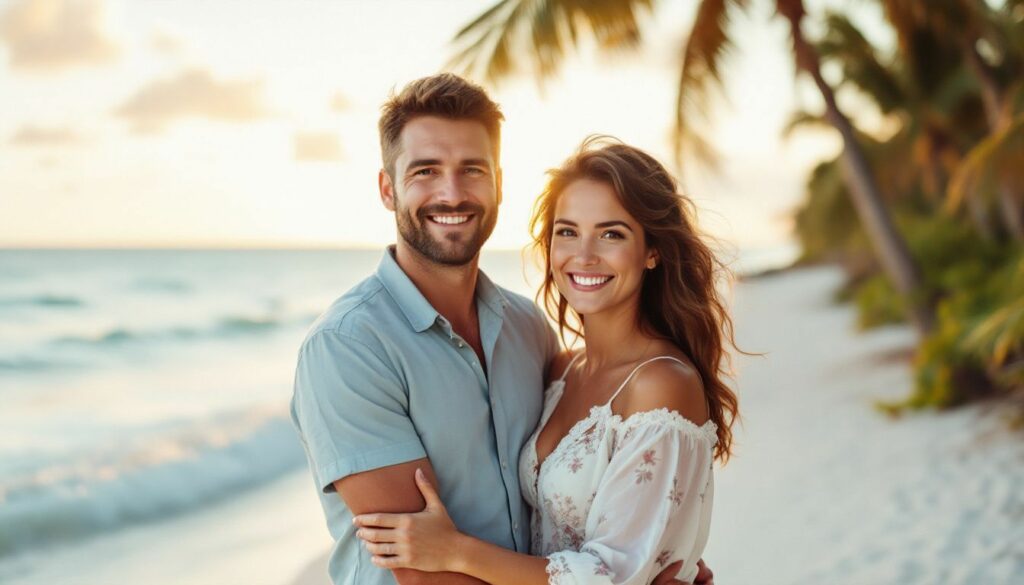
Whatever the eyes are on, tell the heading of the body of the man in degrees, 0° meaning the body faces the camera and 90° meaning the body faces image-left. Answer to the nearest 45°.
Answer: approximately 315°

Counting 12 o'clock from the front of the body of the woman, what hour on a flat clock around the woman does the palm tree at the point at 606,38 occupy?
The palm tree is roughly at 5 o'clock from the woman.

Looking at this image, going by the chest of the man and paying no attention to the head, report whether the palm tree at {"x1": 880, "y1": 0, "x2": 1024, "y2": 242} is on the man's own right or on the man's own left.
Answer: on the man's own left

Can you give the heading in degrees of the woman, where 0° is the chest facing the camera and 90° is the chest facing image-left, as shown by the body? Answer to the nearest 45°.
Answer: approximately 45°

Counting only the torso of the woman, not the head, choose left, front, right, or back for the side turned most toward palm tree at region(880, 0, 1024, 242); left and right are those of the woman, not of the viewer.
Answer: back
